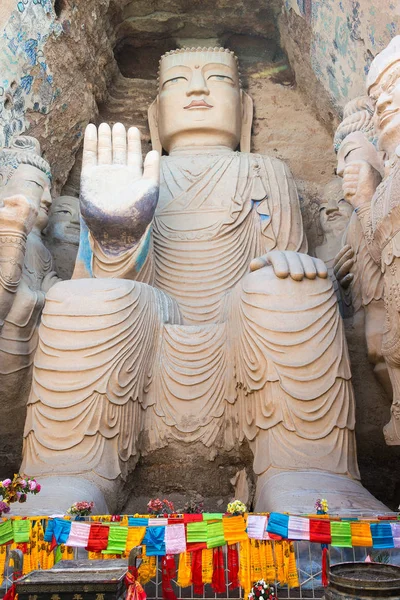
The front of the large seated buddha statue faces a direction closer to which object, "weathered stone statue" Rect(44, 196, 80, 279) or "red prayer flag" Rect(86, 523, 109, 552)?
the red prayer flag

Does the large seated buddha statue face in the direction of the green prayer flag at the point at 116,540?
yes

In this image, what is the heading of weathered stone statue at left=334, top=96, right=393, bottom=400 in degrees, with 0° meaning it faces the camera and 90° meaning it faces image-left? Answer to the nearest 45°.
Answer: approximately 45°

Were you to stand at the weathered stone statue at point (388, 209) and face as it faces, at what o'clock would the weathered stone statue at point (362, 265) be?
the weathered stone statue at point (362, 265) is roughly at 4 o'clock from the weathered stone statue at point (388, 209).

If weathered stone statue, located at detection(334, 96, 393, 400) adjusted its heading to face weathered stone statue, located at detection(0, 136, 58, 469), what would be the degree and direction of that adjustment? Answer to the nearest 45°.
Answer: approximately 45° to its right

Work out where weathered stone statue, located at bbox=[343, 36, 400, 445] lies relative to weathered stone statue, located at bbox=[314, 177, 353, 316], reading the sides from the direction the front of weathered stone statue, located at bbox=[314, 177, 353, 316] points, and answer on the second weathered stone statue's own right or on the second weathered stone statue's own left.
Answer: on the second weathered stone statue's own left

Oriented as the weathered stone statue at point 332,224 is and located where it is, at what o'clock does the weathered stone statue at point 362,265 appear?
the weathered stone statue at point 362,265 is roughly at 10 o'clock from the weathered stone statue at point 332,224.
